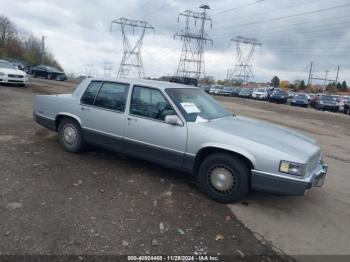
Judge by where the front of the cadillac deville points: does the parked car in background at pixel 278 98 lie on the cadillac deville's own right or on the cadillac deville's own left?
on the cadillac deville's own left

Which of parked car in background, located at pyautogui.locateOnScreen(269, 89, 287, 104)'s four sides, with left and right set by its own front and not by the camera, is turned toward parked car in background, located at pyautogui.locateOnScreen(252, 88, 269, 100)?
right

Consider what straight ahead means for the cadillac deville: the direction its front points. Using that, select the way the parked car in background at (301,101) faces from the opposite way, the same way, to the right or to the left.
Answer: to the right

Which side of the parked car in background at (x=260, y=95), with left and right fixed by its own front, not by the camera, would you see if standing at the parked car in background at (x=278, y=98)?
left

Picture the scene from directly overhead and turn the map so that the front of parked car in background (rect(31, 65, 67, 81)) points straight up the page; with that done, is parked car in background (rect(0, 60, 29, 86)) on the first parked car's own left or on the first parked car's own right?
on the first parked car's own right

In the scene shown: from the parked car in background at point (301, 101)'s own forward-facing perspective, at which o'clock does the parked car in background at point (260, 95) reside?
the parked car in background at point (260, 95) is roughly at 3 o'clock from the parked car in background at point (301, 101).

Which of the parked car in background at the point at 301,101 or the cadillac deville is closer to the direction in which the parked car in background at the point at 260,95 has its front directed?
the cadillac deville

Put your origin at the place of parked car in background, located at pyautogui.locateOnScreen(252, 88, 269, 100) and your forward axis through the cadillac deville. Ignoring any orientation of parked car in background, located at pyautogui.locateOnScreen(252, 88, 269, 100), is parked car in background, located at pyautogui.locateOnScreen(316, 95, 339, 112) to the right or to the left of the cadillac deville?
left
